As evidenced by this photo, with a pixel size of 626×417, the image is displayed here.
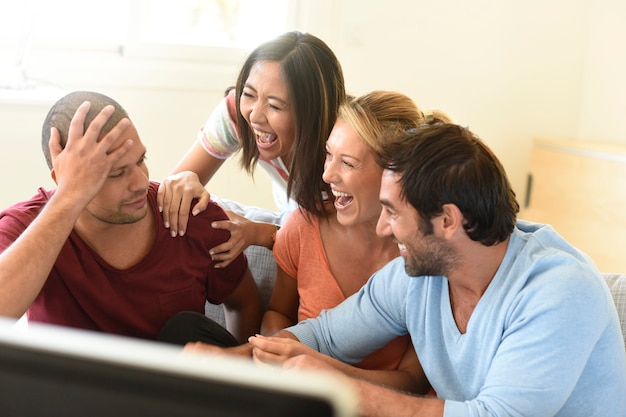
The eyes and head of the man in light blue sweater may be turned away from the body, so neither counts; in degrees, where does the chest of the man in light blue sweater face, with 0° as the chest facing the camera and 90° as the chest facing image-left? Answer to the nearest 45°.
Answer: approximately 45°

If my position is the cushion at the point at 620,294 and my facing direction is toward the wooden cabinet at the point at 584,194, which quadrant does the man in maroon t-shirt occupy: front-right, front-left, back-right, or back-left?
back-left

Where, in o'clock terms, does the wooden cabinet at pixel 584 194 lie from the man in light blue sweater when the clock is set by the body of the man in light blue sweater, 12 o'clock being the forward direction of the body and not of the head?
The wooden cabinet is roughly at 5 o'clock from the man in light blue sweater.

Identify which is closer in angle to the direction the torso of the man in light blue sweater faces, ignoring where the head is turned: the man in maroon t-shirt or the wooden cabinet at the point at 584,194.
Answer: the man in maroon t-shirt
